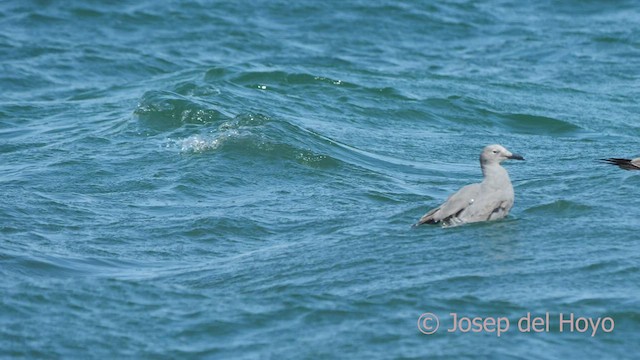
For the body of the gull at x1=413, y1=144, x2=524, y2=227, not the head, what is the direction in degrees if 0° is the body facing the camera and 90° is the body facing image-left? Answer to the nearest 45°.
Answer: approximately 270°
